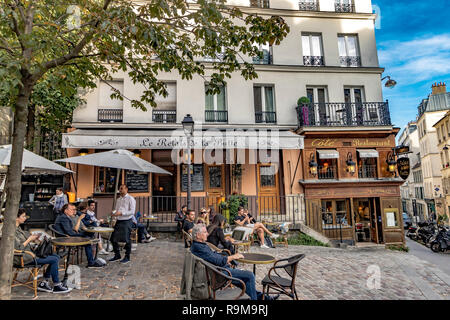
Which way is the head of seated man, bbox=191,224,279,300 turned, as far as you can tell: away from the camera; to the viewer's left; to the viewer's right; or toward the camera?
to the viewer's right

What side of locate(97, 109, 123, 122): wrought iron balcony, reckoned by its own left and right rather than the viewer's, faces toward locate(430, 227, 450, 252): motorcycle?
left

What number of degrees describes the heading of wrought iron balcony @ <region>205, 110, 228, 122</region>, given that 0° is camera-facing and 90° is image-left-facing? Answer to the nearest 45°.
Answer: approximately 0°

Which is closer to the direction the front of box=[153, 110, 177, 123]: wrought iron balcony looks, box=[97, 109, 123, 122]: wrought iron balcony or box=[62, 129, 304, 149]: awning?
the awning

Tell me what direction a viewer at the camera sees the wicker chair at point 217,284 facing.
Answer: facing to the right of the viewer

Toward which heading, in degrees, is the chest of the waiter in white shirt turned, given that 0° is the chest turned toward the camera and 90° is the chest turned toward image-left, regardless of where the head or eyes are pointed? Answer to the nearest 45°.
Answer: approximately 45°

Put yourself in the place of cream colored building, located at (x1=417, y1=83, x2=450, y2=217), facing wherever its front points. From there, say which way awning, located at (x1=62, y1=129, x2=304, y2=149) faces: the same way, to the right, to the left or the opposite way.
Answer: to the left

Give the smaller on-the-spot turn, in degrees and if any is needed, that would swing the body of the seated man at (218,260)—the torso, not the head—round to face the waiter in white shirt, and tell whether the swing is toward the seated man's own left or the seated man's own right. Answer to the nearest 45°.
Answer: approximately 135° to the seated man's own left

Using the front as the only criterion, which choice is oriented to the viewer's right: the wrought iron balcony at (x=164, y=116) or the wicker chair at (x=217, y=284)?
the wicker chair

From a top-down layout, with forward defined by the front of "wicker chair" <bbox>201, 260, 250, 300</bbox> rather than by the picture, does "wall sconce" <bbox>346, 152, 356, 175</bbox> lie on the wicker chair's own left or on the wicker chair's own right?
on the wicker chair's own left
